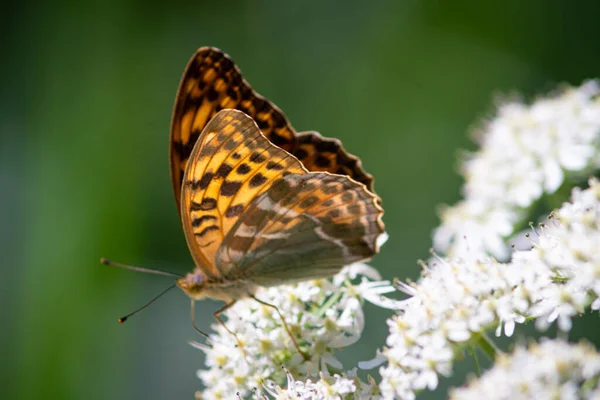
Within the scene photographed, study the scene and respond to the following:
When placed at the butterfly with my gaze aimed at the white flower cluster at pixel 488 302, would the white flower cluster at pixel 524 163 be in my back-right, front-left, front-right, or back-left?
front-left

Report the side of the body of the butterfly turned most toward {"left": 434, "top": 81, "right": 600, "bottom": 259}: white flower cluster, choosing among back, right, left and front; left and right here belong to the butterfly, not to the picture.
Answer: back

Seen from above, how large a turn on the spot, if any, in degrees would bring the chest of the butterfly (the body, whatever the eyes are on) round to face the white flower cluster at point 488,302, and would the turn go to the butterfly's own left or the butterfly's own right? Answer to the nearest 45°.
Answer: approximately 180°

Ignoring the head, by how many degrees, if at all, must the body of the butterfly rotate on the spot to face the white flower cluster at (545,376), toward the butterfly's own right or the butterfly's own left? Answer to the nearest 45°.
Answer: approximately 135° to the butterfly's own left

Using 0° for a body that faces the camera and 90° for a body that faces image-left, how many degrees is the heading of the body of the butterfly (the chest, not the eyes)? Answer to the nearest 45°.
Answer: approximately 90°
